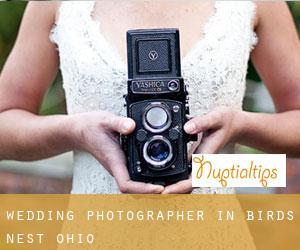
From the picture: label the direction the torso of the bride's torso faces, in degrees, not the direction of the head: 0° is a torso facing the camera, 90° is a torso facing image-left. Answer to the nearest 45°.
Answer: approximately 0°
